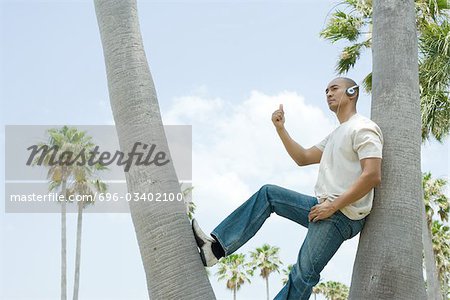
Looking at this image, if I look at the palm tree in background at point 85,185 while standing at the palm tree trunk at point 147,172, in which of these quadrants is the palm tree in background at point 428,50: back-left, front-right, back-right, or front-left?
front-right

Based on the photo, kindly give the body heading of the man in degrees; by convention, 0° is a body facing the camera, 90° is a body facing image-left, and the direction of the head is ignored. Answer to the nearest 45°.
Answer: approximately 90°

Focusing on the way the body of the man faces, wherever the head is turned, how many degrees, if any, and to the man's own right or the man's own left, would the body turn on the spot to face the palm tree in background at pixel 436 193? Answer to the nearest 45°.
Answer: approximately 90° to the man's own right

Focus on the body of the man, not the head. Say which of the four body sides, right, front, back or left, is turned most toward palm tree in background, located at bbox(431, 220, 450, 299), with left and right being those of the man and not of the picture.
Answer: right
